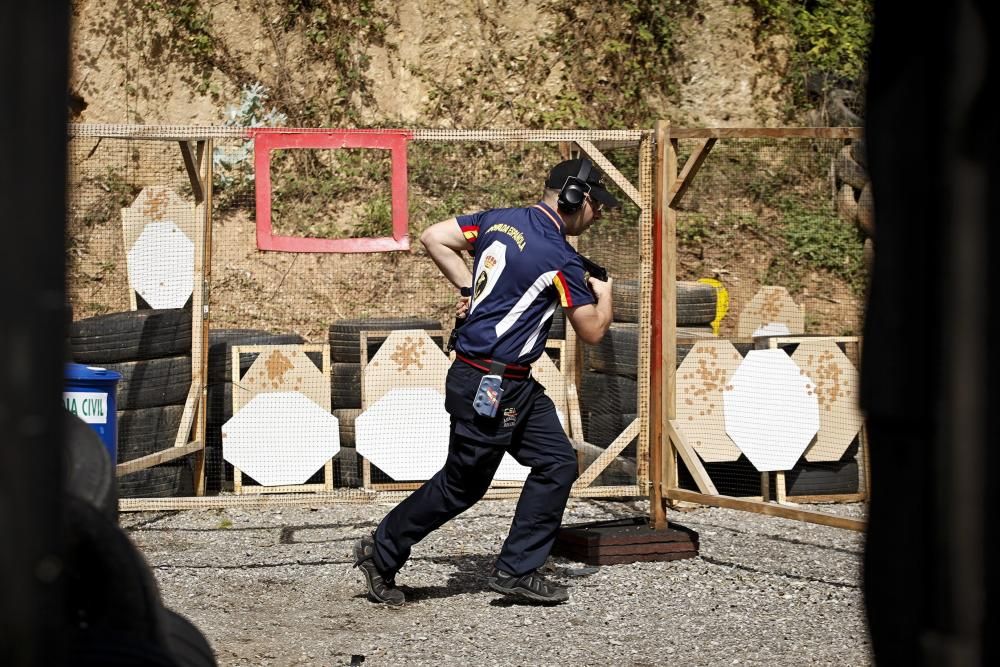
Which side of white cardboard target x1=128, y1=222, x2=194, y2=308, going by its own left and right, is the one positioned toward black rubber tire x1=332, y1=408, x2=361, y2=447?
left

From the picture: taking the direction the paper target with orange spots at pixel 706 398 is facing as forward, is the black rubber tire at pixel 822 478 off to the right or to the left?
on its left

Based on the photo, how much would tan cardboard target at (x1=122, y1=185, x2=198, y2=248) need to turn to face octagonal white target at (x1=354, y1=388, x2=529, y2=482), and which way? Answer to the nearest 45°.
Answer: approximately 45° to its left

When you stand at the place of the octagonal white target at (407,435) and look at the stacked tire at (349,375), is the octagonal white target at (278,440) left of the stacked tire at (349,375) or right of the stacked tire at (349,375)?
left

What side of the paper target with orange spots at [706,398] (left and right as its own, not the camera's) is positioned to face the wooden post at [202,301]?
right

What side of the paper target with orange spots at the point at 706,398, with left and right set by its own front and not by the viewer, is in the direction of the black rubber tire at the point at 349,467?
right

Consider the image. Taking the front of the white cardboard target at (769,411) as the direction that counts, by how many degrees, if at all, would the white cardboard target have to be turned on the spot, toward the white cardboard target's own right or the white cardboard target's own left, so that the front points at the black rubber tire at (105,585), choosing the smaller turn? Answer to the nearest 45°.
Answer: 0° — it already faces it
